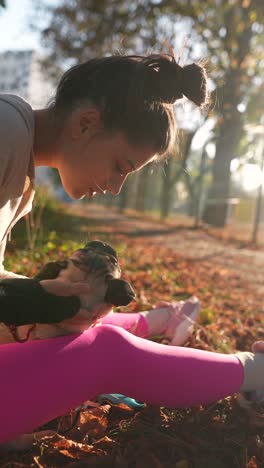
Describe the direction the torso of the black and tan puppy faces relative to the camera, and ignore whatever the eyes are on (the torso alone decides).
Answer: to the viewer's right

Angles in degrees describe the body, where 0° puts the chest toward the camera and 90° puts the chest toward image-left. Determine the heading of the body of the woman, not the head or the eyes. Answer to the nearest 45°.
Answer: approximately 270°

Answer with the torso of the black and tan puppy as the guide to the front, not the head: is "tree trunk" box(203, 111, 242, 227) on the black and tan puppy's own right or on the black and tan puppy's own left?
on the black and tan puppy's own left

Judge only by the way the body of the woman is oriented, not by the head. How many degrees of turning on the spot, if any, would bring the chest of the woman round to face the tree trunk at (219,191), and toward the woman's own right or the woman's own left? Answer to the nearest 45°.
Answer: approximately 90° to the woman's own left

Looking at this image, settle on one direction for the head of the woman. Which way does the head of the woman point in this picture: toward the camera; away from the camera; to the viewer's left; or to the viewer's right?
to the viewer's right
